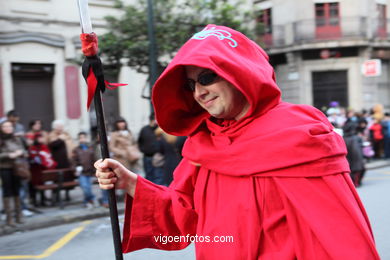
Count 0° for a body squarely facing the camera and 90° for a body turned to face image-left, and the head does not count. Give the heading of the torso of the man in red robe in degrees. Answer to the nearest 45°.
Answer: approximately 45°

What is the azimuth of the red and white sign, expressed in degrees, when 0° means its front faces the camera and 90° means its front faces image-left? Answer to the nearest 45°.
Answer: approximately 0°

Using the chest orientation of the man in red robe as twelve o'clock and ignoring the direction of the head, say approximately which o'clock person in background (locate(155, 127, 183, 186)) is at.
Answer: The person in background is roughly at 4 o'clock from the man in red robe.

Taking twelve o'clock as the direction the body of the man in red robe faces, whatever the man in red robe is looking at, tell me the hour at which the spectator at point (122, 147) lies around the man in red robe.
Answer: The spectator is roughly at 4 o'clock from the man in red robe.

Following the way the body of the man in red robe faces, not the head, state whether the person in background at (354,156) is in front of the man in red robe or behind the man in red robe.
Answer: behind

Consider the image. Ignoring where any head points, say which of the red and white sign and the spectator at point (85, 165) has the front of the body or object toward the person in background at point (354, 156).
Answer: the red and white sign

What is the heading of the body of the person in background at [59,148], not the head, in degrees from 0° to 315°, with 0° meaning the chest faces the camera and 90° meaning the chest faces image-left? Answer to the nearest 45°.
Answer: approximately 0°
